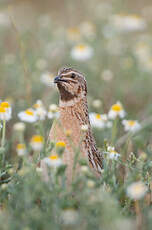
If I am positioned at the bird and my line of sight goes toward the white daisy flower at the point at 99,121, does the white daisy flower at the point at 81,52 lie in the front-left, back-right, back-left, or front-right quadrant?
front-left

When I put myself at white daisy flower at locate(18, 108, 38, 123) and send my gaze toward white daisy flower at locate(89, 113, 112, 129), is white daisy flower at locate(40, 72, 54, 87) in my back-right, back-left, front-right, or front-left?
front-left

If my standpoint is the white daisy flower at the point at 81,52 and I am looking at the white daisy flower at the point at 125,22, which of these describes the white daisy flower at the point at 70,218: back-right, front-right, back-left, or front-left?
back-right

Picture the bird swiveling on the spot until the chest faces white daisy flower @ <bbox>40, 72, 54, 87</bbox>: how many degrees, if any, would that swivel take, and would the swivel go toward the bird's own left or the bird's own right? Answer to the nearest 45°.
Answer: approximately 135° to the bird's own right

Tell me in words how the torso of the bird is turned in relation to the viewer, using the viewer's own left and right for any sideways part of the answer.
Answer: facing the viewer and to the left of the viewer
